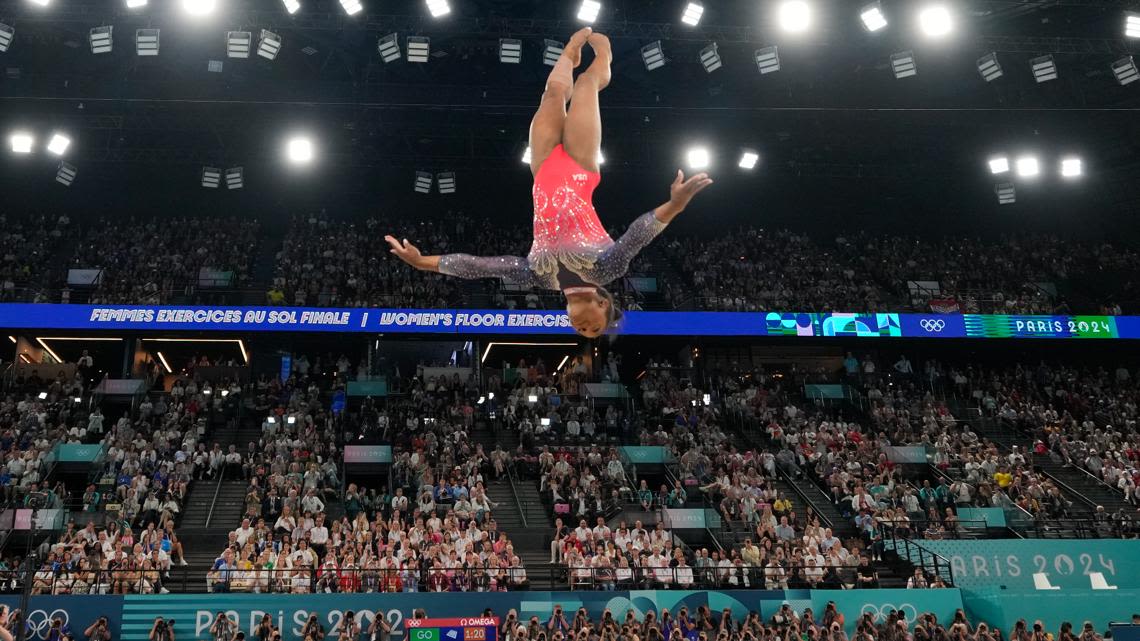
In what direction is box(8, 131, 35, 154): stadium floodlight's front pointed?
toward the camera

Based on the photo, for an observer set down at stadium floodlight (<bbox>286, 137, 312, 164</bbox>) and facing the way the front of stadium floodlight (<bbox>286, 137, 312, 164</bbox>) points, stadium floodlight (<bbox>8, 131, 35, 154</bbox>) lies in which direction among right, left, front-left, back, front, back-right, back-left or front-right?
right

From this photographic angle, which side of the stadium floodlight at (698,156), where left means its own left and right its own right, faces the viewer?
front

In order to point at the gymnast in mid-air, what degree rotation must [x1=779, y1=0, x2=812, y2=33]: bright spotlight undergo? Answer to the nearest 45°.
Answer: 0° — it already faces them

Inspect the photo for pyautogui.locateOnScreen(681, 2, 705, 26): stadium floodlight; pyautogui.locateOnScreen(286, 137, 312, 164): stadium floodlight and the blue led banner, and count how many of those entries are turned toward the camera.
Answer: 3

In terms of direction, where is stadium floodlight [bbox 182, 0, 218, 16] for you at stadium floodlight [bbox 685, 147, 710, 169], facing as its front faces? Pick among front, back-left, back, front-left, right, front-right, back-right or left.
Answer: front-right

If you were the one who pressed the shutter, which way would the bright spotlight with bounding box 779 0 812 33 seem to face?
facing the viewer

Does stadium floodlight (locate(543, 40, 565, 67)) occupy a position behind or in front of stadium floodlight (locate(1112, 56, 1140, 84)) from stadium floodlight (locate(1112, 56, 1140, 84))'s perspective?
in front

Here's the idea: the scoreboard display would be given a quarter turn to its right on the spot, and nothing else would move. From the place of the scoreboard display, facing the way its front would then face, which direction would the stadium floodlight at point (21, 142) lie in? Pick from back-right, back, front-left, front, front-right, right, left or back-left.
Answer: front-right

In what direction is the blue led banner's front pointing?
toward the camera
